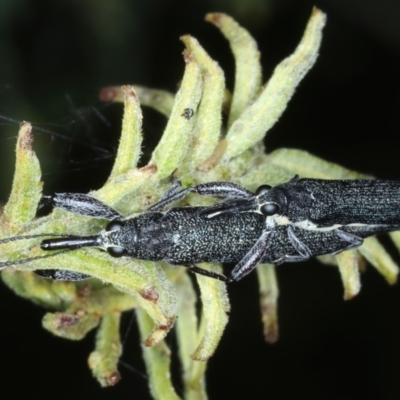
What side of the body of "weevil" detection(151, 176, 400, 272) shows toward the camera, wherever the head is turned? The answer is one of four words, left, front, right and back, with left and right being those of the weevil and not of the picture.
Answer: left

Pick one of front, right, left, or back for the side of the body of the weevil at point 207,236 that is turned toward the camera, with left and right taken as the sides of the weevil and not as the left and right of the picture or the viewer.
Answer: left
